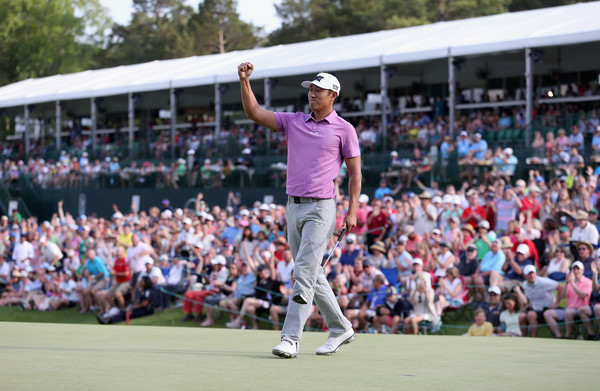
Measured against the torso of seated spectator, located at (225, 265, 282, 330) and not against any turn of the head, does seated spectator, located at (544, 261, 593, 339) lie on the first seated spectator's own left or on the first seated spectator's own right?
on the first seated spectator's own left

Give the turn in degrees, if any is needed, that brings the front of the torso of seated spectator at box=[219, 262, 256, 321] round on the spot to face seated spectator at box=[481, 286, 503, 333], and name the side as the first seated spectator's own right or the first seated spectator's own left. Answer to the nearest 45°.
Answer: approximately 90° to the first seated spectator's own left

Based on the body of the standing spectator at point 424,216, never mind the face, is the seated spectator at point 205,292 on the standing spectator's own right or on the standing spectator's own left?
on the standing spectator's own right

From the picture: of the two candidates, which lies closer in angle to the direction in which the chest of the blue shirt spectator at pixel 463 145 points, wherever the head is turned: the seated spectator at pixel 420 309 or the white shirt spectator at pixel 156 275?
the seated spectator

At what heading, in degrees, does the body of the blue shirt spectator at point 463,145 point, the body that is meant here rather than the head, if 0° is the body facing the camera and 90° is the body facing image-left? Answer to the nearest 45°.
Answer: approximately 0°

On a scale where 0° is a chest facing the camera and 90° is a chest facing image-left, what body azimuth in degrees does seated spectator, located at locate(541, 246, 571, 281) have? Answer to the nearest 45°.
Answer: approximately 45°

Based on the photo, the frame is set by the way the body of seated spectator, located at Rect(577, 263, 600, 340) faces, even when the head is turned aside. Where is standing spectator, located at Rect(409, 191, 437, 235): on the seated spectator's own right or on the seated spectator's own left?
on the seated spectator's own right
